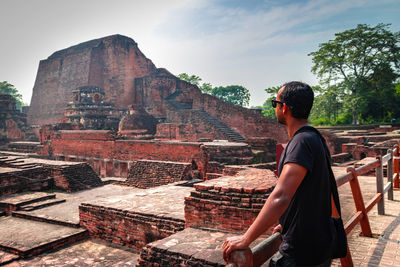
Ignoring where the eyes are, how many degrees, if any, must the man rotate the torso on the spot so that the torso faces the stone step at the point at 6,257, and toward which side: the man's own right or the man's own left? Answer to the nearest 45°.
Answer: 0° — they already face it

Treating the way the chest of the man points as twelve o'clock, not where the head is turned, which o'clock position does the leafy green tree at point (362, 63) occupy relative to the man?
The leafy green tree is roughly at 2 o'clock from the man.

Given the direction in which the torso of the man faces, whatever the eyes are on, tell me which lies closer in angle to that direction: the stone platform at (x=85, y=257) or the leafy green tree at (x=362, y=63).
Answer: the stone platform

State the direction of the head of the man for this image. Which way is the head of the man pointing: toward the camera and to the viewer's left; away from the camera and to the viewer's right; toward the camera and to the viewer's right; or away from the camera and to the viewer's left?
away from the camera and to the viewer's left

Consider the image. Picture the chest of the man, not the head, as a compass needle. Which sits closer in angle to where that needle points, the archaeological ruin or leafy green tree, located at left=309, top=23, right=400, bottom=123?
the archaeological ruin

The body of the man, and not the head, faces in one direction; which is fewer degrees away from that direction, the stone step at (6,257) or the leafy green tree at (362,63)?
the stone step

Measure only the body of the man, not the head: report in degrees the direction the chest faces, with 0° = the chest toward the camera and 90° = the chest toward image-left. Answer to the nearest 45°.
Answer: approximately 135°
